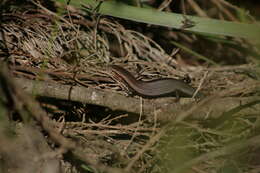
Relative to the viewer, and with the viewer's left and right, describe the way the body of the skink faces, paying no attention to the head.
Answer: facing to the right of the viewer
